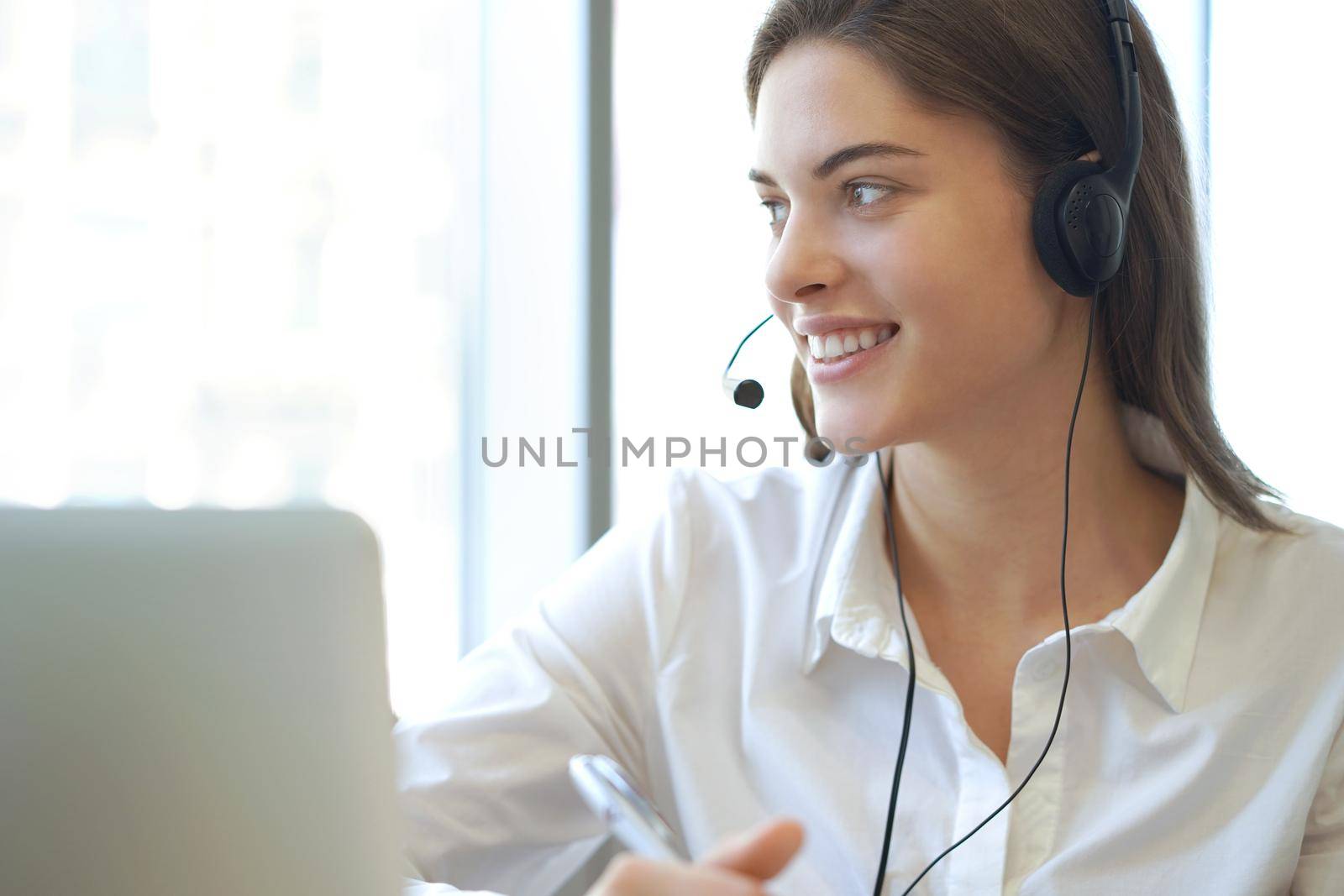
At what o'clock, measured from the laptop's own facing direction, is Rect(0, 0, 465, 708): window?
The window is roughly at 12 o'clock from the laptop.

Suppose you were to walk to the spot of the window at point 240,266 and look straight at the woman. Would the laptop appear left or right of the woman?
right

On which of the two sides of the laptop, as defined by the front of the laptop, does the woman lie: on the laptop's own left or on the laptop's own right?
on the laptop's own right

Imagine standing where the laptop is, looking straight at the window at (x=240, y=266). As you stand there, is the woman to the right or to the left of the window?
right

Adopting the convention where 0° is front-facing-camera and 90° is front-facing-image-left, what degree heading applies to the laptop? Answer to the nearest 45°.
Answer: approximately 180°
